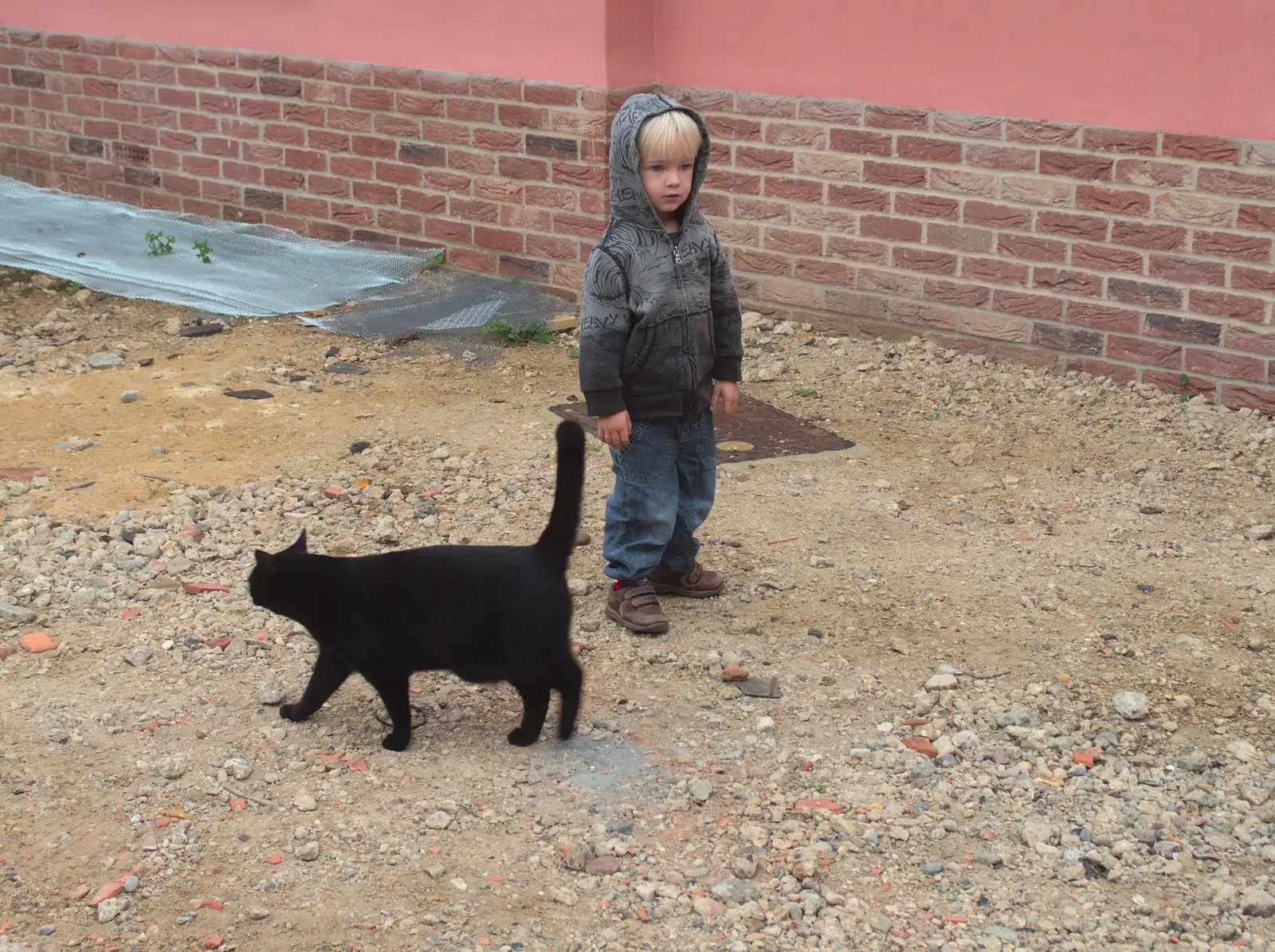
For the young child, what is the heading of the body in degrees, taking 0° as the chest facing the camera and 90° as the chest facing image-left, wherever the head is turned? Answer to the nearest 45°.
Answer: approximately 315°

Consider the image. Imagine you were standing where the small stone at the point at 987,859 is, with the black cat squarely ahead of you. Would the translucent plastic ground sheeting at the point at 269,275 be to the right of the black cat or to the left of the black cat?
right

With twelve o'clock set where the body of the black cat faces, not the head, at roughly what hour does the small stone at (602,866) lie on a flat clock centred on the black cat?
The small stone is roughly at 8 o'clock from the black cat.

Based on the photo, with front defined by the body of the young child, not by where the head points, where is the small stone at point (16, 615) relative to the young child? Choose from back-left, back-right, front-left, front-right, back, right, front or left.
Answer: back-right

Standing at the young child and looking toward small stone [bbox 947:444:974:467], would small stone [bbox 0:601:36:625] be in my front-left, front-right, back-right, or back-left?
back-left

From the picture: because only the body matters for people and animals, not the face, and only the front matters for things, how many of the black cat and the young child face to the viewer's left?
1

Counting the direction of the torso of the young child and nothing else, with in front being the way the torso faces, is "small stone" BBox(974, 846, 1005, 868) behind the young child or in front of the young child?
in front

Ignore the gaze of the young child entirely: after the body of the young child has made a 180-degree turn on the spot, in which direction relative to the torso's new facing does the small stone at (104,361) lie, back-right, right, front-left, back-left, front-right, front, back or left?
front

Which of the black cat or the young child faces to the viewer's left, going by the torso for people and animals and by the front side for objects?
the black cat

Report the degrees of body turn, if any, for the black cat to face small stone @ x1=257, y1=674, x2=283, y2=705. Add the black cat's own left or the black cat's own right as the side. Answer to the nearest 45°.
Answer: approximately 45° to the black cat's own right

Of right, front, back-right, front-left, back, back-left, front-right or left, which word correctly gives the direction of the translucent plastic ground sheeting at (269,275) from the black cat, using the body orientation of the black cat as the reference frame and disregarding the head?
right

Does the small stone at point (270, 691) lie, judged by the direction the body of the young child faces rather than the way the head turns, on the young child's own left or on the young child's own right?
on the young child's own right

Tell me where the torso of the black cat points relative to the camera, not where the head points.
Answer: to the viewer's left

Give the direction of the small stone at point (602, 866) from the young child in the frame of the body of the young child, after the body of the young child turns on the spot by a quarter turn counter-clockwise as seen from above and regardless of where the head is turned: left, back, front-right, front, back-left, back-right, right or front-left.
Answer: back-right
